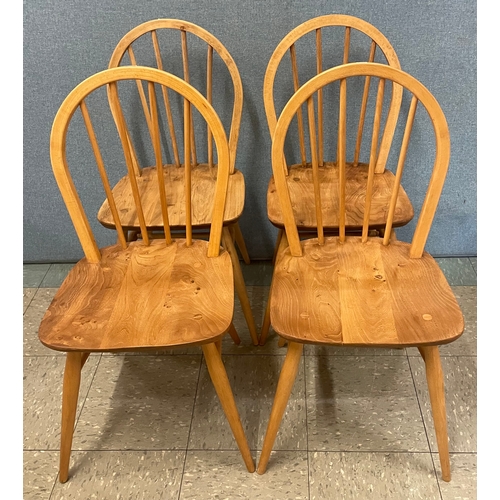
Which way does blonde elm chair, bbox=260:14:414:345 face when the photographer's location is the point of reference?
facing the viewer

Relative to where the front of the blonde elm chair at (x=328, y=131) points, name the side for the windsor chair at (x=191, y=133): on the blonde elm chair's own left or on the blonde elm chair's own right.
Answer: on the blonde elm chair's own right
